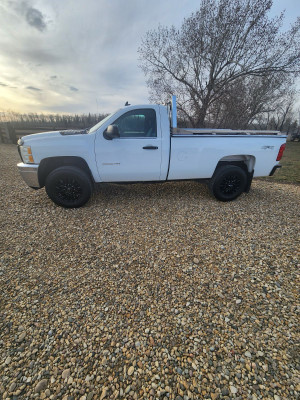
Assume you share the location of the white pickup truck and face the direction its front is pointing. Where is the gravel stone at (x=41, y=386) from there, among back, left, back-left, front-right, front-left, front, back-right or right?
left

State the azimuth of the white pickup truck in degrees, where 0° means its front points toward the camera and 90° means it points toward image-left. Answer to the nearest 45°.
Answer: approximately 90°
